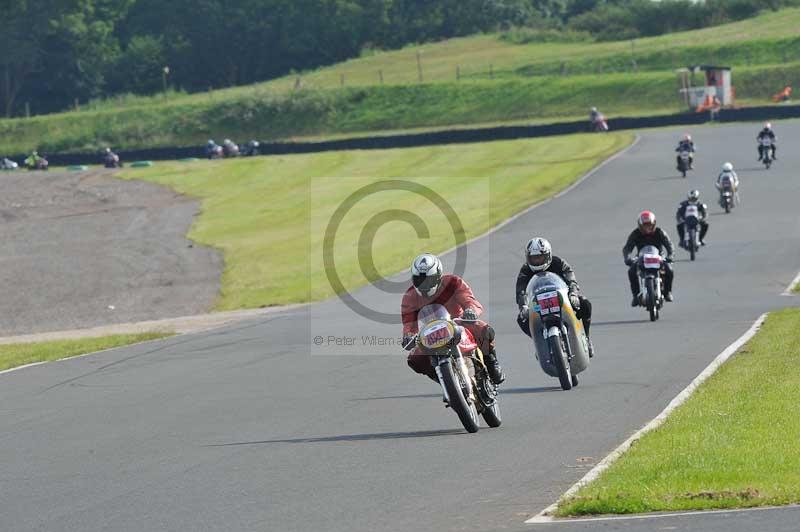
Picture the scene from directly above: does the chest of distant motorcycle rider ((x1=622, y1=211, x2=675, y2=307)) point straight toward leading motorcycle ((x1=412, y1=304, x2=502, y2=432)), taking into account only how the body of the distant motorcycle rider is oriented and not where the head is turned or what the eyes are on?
yes

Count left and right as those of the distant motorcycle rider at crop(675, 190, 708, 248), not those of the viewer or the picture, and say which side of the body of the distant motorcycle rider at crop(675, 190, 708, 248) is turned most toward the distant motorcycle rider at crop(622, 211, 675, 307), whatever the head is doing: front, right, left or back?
front

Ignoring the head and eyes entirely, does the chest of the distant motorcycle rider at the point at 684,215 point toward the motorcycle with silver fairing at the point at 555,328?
yes

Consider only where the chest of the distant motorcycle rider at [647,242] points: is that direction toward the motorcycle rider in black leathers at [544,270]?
yes

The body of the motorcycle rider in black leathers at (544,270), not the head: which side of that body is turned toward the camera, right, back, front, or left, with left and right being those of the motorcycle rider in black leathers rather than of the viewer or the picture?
front

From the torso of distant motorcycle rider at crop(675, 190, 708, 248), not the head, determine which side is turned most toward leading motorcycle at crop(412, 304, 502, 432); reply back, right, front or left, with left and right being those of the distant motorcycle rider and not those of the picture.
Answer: front

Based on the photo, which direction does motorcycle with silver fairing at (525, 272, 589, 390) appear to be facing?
toward the camera

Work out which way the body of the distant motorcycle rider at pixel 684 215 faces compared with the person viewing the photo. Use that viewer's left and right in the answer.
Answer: facing the viewer

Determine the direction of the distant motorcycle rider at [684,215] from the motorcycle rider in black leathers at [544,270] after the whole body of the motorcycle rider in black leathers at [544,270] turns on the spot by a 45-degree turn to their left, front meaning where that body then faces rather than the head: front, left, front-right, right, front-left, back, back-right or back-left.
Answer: back-left

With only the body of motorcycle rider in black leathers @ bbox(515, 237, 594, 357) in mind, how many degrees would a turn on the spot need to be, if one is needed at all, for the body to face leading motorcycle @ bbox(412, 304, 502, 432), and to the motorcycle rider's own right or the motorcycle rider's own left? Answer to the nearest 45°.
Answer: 0° — they already face it

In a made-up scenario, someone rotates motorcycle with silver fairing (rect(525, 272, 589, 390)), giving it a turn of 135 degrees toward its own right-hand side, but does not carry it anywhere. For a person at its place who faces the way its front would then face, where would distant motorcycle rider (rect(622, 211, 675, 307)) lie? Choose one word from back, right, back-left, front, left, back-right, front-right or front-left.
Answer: front-right

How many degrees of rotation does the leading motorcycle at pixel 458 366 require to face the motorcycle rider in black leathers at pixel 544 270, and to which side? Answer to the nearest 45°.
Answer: approximately 135° to its right

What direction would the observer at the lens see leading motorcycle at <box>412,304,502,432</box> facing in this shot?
facing the viewer and to the left of the viewer
